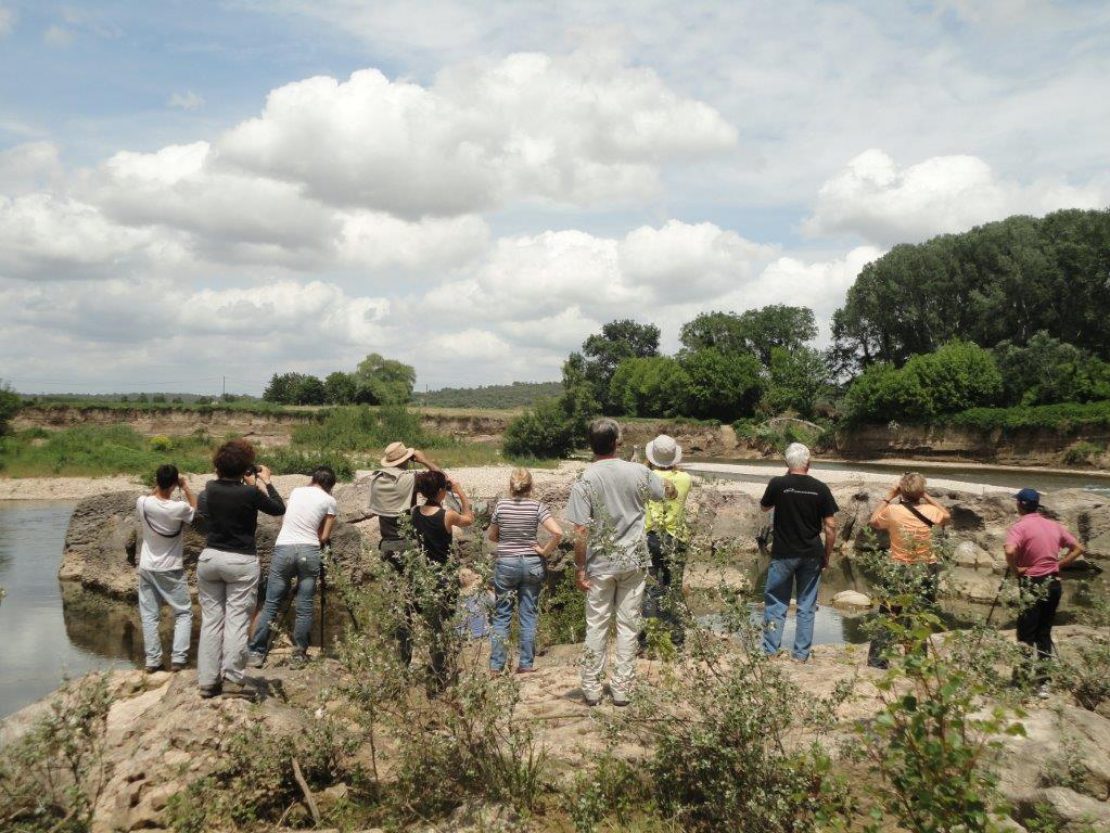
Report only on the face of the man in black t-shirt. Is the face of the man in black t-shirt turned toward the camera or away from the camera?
away from the camera

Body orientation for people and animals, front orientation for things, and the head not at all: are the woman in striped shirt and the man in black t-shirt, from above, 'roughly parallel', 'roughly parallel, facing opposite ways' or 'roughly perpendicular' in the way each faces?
roughly parallel

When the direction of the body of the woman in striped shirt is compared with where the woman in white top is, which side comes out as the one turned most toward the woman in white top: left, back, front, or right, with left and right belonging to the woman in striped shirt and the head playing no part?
left

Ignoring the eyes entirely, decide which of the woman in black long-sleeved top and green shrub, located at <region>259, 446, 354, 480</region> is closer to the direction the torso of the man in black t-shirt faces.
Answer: the green shrub

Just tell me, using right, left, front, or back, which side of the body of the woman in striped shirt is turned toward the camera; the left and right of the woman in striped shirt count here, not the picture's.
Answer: back

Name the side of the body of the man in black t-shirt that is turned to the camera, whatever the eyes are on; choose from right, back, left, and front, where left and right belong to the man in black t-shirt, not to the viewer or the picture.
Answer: back

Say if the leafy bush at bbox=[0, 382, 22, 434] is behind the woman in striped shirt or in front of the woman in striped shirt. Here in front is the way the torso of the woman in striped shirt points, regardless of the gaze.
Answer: in front

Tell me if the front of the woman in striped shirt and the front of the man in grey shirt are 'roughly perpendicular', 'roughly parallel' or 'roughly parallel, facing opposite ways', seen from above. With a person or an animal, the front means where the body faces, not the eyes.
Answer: roughly parallel

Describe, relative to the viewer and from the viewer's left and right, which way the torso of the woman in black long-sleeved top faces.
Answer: facing away from the viewer and to the right of the viewer

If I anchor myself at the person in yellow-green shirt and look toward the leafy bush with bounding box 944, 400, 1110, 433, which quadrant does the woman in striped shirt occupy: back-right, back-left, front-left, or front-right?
back-left

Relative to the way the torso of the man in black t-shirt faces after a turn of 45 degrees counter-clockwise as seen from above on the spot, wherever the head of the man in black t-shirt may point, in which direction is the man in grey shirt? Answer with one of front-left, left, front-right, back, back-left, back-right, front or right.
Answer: left

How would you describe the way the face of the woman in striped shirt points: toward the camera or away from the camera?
away from the camera

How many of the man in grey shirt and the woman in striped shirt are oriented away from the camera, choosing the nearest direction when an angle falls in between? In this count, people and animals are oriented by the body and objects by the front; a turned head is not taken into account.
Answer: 2

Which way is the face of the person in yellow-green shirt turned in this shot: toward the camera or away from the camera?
away from the camera

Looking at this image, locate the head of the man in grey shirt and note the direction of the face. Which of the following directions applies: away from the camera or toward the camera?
away from the camera

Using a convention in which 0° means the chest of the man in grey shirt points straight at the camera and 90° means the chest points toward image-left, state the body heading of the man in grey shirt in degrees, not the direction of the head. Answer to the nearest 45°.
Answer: approximately 180°
